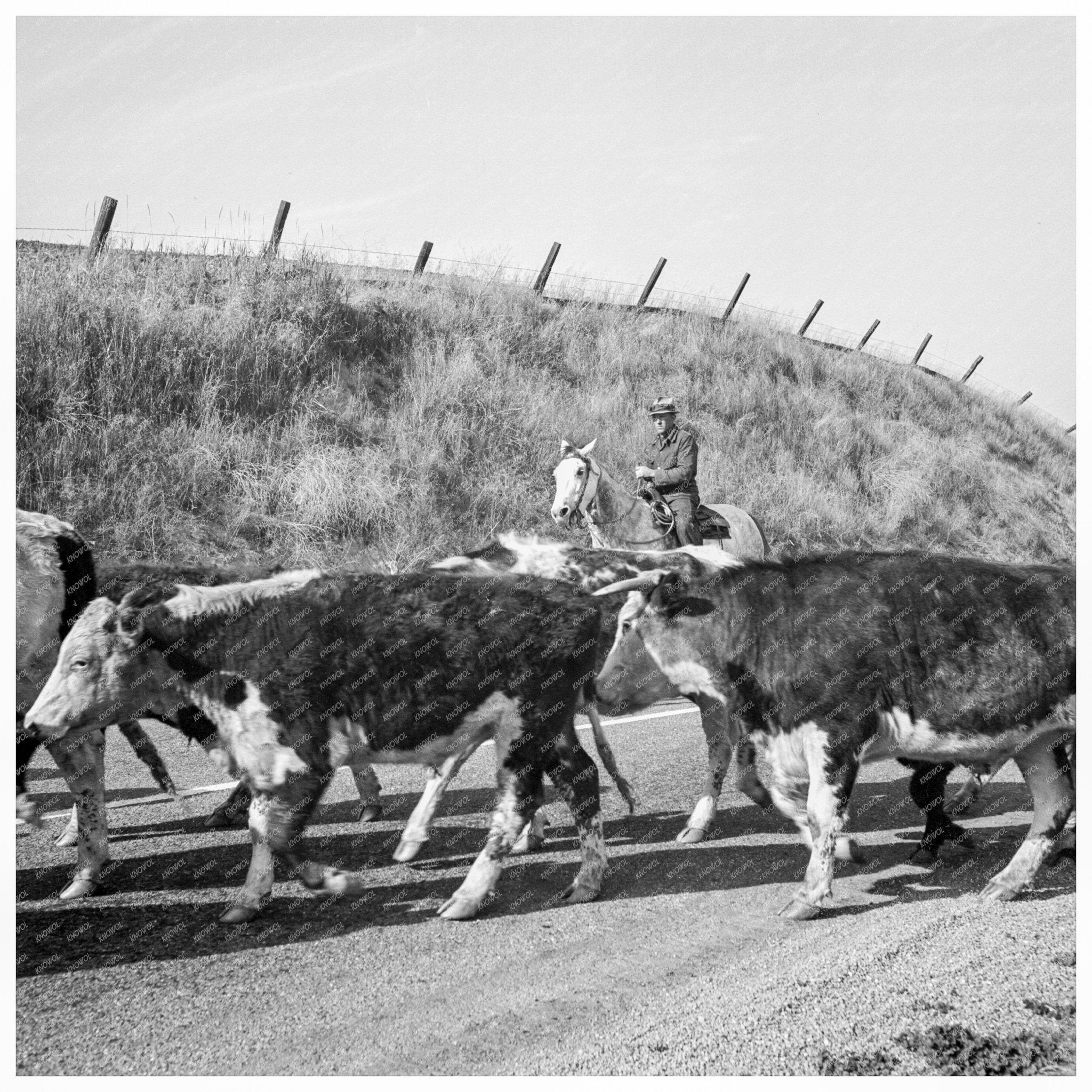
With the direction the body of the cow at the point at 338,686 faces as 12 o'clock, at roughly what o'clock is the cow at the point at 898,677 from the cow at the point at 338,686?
the cow at the point at 898,677 is roughly at 6 o'clock from the cow at the point at 338,686.

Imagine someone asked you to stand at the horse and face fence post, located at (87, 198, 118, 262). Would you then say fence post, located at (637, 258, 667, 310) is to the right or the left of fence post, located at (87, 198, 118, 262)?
right

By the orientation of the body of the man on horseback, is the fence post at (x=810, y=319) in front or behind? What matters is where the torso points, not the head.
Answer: behind

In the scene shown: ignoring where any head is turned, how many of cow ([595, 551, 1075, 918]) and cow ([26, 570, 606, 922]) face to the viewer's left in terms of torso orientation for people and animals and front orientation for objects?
2

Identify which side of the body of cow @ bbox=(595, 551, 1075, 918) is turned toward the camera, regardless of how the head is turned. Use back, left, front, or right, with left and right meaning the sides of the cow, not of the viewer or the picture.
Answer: left

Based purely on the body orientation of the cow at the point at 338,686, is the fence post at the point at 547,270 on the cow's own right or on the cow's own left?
on the cow's own right

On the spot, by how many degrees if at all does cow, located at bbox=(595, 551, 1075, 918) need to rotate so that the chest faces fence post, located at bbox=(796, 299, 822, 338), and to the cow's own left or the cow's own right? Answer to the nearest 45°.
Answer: approximately 90° to the cow's own right

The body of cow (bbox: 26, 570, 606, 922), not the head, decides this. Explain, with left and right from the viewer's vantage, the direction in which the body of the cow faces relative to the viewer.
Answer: facing to the left of the viewer

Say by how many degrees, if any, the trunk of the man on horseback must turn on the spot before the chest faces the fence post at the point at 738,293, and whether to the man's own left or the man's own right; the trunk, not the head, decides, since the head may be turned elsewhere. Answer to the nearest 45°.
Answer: approximately 135° to the man's own right
